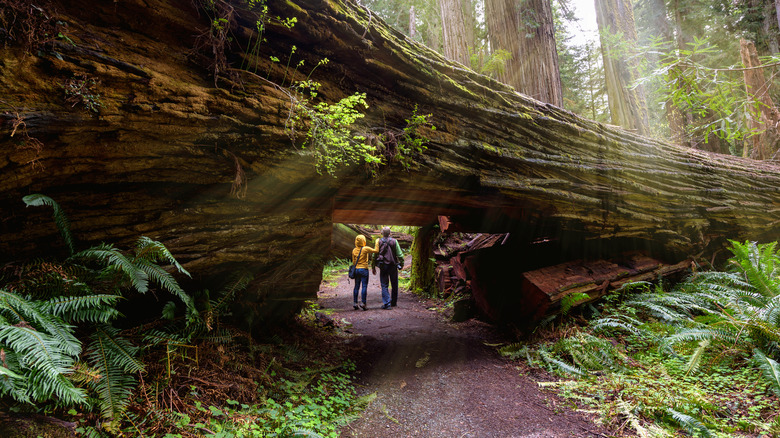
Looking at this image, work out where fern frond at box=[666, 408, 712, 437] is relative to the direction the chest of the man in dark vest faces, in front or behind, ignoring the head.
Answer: behind

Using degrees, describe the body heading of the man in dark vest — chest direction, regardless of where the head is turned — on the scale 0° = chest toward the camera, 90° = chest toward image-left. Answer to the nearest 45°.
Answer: approximately 180°

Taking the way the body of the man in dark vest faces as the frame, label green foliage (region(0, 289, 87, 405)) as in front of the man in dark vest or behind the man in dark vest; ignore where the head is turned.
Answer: behind

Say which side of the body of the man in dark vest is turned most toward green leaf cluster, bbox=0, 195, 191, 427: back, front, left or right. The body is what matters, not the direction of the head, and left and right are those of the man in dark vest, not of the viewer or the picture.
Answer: back

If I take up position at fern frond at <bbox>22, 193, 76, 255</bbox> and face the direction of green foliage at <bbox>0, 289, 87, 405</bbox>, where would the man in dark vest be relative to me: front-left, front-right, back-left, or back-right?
back-left

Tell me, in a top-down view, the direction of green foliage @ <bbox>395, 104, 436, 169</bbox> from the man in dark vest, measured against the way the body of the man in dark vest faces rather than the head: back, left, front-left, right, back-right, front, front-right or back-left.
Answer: back

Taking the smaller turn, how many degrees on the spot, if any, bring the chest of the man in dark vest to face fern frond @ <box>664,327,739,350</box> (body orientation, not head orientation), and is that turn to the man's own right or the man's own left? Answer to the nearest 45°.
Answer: approximately 135° to the man's own right
